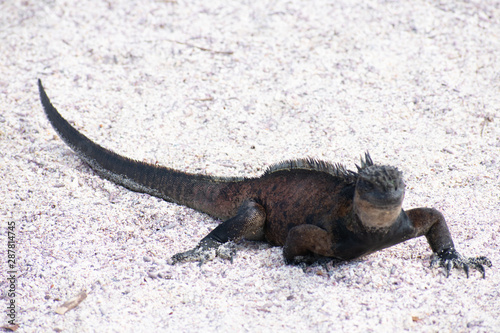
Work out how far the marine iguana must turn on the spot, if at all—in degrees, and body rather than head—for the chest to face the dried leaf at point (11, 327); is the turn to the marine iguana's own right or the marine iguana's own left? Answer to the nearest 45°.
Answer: approximately 90° to the marine iguana's own right

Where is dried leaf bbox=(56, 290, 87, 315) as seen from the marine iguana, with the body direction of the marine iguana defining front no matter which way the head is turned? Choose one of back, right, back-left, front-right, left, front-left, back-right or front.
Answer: right
